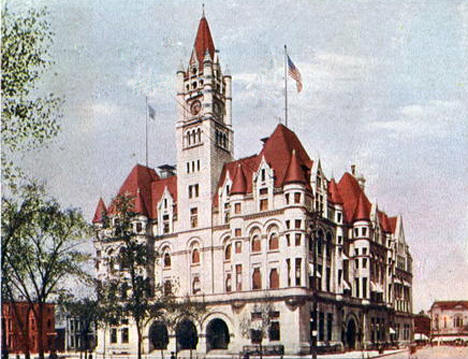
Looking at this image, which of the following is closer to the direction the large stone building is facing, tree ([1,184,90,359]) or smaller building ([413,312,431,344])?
the tree

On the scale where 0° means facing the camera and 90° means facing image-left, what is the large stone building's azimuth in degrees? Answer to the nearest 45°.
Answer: approximately 45°

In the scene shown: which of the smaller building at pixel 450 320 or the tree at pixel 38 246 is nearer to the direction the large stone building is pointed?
the tree

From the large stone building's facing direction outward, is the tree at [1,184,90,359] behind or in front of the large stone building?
in front

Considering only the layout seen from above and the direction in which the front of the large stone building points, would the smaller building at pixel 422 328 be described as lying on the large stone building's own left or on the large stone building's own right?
on the large stone building's own left

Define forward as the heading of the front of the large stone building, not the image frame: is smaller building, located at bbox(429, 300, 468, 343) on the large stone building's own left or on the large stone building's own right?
on the large stone building's own left
